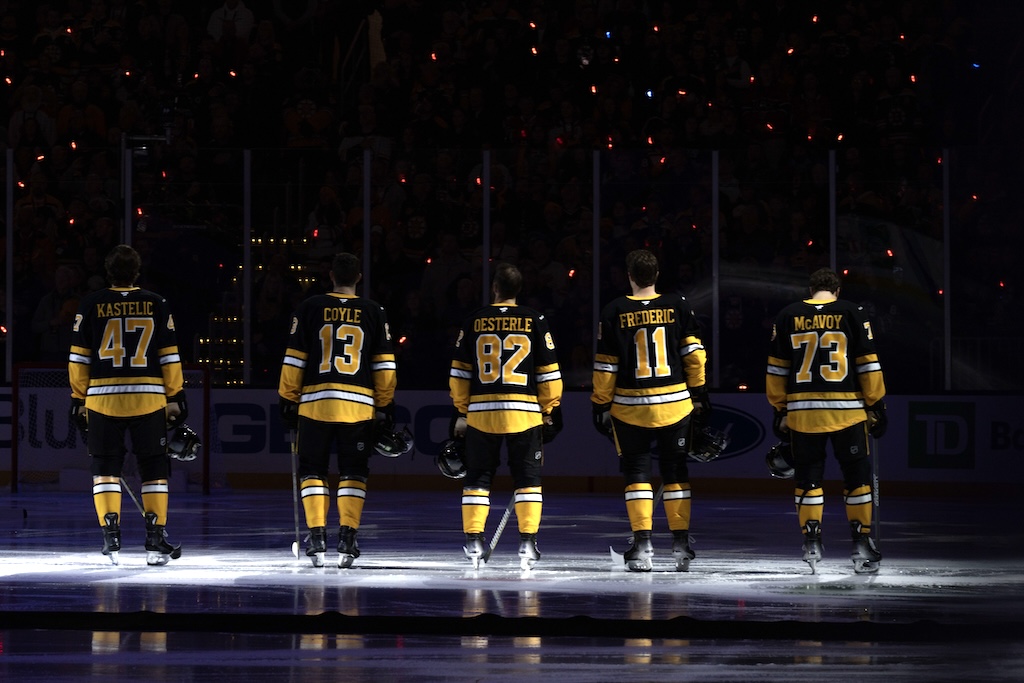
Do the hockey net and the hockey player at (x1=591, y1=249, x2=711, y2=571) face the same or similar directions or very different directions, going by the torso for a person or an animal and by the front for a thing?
very different directions

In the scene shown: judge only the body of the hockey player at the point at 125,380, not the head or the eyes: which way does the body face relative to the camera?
away from the camera

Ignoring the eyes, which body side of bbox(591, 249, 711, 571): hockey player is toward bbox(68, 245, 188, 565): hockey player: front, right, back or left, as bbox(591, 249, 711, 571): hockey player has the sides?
left

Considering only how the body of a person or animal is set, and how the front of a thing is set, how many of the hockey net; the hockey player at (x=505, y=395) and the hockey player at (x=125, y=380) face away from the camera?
2

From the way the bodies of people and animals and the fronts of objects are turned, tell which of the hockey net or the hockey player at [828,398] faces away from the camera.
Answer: the hockey player

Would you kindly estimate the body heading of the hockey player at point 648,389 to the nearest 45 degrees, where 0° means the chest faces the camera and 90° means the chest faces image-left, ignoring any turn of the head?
approximately 180°

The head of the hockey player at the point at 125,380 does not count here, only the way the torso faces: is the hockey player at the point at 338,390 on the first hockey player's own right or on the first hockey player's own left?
on the first hockey player's own right

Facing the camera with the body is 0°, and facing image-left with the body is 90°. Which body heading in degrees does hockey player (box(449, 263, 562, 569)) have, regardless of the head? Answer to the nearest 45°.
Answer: approximately 180°

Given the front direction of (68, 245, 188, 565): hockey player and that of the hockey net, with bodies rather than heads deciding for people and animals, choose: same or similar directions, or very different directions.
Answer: very different directions

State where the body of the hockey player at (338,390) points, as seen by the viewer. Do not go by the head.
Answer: away from the camera

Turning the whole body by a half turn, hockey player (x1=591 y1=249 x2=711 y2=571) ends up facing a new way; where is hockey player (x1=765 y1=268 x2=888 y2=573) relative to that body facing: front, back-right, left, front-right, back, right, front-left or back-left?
left

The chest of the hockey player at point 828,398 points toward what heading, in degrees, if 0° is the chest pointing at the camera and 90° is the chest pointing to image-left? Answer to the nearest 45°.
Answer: approximately 180°

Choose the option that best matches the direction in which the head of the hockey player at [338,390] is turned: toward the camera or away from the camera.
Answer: away from the camera
